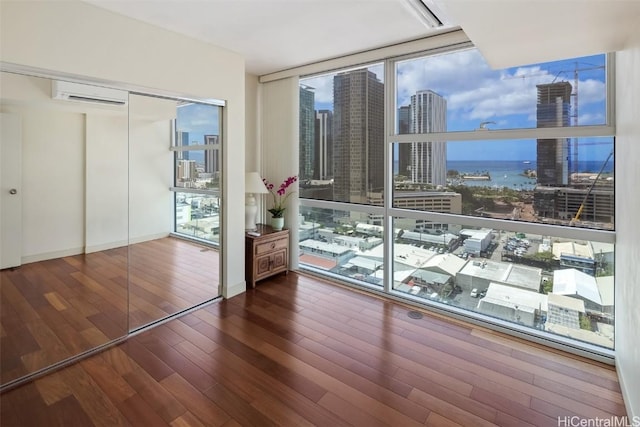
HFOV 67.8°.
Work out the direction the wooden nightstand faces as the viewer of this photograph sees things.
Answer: facing the viewer and to the right of the viewer
